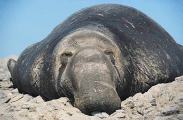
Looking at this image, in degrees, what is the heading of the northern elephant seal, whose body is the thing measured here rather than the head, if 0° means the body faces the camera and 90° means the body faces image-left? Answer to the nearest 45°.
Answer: approximately 0°
